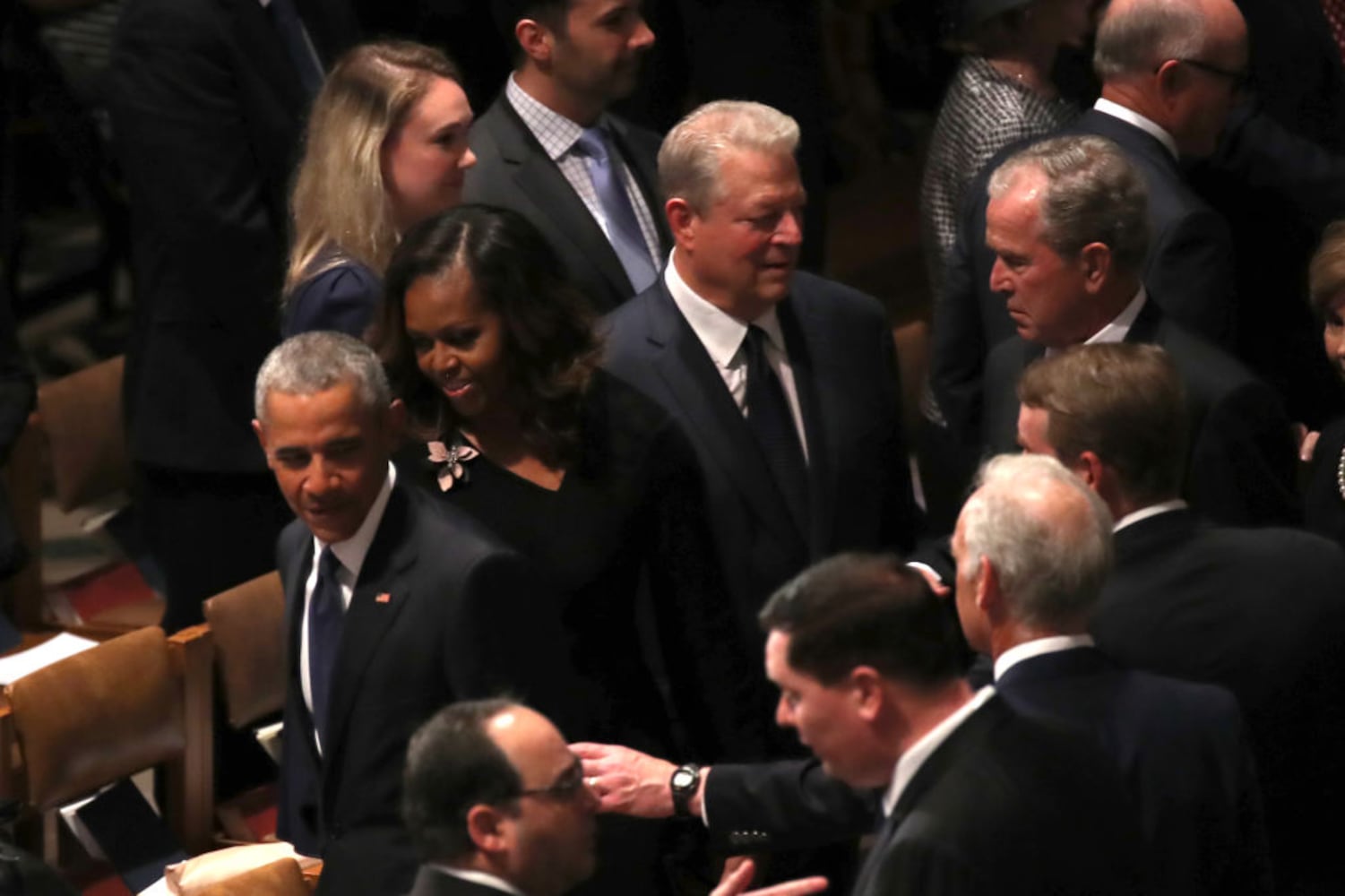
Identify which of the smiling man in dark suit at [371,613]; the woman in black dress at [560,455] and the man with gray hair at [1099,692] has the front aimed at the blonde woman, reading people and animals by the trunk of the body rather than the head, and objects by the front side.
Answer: the man with gray hair

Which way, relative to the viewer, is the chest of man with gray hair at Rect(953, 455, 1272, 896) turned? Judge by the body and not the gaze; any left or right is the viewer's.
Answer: facing away from the viewer and to the left of the viewer

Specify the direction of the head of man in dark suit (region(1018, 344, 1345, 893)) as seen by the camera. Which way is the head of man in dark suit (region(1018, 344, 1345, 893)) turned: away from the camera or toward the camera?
away from the camera

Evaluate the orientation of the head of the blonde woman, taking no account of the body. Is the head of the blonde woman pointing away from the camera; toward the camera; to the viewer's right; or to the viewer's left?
to the viewer's right

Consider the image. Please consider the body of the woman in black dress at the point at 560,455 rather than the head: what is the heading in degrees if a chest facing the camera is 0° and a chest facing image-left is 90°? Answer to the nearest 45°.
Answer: approximately 45°

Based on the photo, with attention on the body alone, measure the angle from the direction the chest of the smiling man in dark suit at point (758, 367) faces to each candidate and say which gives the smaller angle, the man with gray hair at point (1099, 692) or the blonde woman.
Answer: the man with gray hair

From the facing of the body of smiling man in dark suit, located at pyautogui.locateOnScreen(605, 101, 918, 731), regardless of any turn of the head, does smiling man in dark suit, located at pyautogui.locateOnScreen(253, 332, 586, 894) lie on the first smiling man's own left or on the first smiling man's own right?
on the first smiling man's own right

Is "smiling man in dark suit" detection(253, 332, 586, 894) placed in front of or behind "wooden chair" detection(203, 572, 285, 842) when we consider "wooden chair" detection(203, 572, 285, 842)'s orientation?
in front

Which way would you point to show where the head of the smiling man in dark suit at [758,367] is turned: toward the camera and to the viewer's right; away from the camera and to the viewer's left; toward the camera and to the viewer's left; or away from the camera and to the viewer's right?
toward the camera and to the viewer's right

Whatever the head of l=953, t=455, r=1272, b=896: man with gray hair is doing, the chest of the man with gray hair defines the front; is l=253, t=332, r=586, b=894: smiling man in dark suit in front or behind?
in front

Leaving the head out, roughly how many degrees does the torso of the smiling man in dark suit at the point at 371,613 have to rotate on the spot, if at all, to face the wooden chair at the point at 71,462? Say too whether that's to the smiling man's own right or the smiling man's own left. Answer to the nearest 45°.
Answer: approximately 135° to the smiling man's own right

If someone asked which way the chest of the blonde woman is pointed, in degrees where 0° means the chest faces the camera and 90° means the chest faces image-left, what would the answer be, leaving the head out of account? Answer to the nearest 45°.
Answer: approximately 270°

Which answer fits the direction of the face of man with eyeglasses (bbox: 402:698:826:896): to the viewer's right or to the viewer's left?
to the viewer's right
